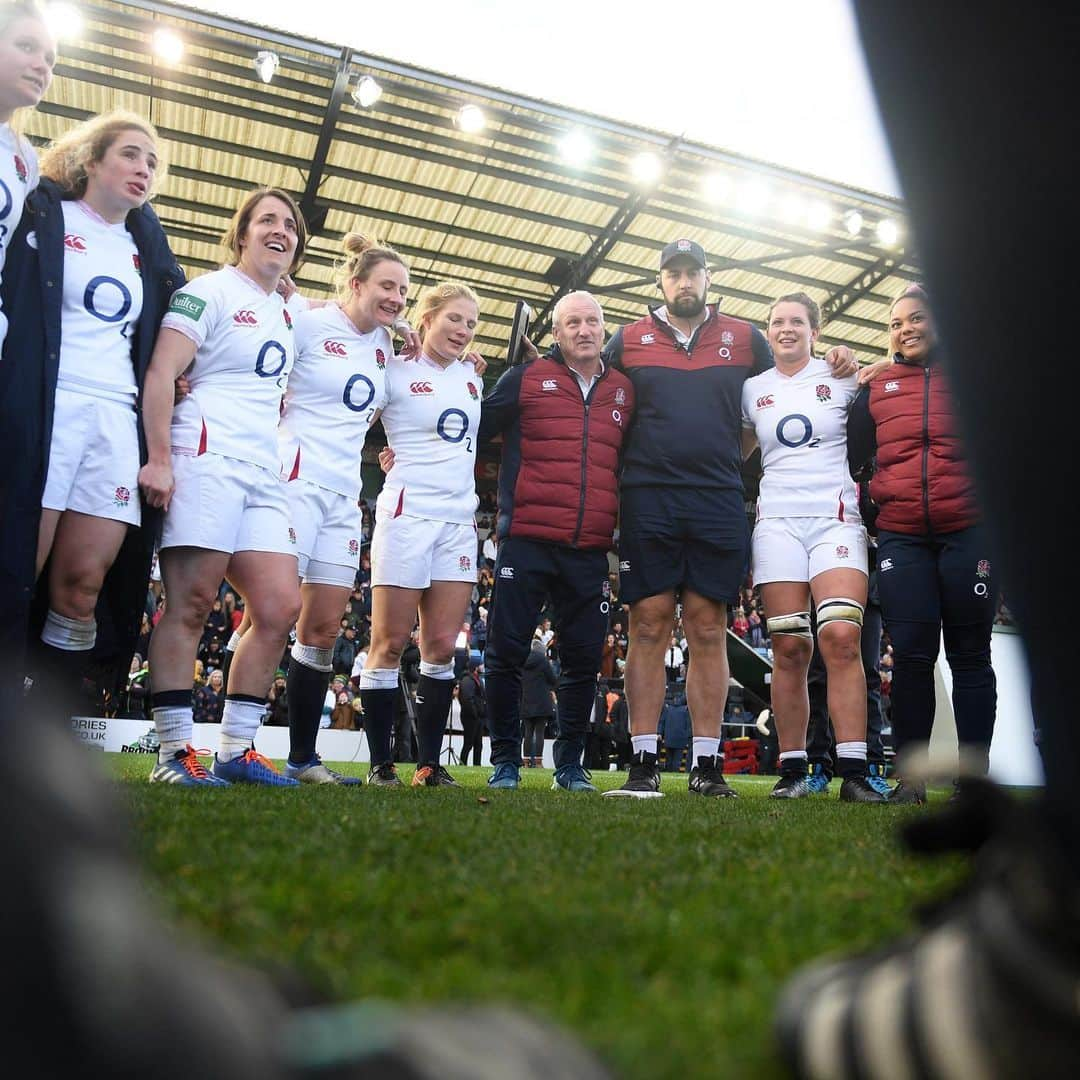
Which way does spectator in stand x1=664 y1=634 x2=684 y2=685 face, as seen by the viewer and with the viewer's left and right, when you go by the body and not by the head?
facing the viewer

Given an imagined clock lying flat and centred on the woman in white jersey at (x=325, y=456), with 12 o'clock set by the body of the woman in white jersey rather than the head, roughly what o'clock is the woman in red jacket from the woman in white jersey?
The woman in red jacket is roughly at 11 o'clock from the woman in white jersey.

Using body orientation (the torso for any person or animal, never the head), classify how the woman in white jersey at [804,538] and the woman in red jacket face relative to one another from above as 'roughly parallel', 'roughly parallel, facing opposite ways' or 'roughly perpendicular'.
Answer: roughly parallel

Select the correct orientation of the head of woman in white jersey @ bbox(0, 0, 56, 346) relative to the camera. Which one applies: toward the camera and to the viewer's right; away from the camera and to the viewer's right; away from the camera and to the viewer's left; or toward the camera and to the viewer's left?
toward the camera and to the viewer's right

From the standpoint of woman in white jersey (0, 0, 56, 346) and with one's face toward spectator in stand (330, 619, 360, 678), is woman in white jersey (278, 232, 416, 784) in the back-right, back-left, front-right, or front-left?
front-right

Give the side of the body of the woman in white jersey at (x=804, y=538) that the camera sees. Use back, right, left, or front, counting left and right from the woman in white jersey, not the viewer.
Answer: front

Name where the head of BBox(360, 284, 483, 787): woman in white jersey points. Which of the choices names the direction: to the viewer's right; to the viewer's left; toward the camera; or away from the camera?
toward the camera

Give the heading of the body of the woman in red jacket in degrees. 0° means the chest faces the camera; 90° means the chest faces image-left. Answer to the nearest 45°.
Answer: approximately 0°

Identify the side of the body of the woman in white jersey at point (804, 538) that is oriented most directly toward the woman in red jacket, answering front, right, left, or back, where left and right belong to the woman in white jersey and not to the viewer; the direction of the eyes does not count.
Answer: left

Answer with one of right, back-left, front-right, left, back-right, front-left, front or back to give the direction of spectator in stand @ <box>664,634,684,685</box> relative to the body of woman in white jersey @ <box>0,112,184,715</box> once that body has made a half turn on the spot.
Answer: right

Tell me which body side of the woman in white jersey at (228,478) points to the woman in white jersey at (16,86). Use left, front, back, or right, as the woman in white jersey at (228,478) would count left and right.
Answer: right

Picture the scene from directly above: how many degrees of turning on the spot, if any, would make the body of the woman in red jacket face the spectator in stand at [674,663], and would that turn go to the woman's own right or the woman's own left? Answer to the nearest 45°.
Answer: approximately 180°

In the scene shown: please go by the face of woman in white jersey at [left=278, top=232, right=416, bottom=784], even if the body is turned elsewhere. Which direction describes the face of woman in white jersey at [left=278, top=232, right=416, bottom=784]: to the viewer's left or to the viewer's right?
to the viewer's right

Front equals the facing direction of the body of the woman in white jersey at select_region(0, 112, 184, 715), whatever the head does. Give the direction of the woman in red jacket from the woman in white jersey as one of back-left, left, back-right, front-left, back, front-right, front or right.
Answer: front-left
